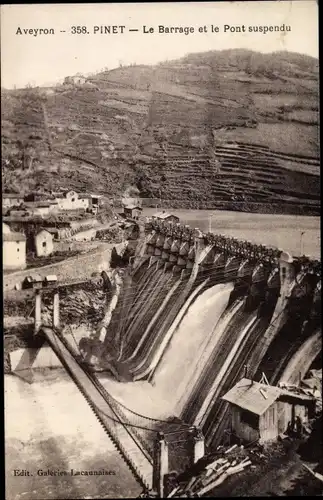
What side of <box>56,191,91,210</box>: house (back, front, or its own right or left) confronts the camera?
front

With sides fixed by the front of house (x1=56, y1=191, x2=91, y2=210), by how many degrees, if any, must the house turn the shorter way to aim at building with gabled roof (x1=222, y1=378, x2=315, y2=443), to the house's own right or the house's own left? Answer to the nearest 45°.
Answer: approximately 45° to the house's own left
